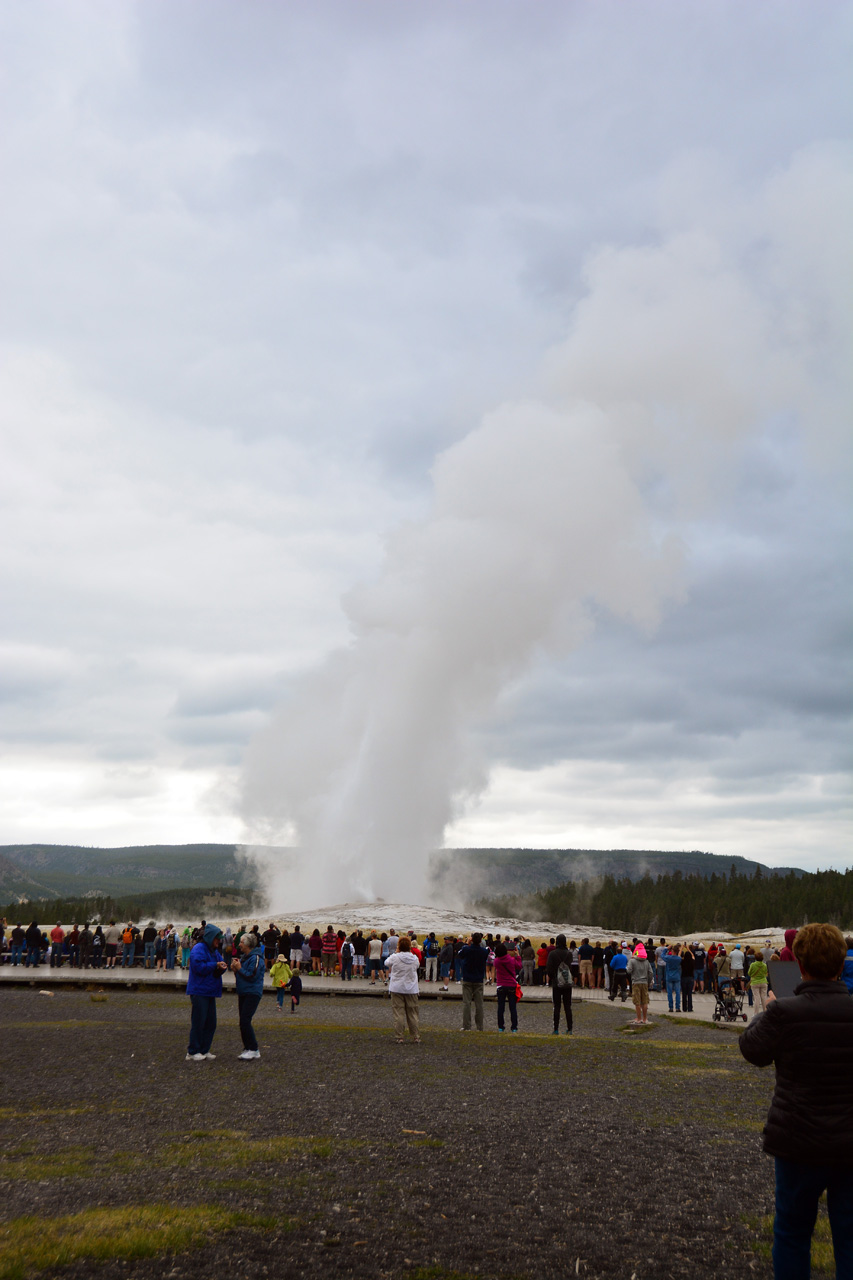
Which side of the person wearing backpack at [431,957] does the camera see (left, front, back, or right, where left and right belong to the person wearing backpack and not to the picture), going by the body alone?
back

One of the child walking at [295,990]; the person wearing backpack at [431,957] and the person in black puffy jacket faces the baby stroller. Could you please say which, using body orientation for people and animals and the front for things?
the person in black puffy jacket

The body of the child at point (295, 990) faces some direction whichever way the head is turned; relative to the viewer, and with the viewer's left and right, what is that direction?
facing away from the viewer

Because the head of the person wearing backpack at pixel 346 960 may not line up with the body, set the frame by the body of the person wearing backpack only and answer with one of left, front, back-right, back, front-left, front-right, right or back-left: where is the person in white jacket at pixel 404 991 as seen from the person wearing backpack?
back

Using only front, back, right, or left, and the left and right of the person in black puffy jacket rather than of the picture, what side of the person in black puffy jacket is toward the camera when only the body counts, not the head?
back

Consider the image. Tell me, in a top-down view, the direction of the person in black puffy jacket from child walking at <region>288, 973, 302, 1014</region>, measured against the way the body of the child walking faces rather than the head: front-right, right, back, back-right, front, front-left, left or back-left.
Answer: back

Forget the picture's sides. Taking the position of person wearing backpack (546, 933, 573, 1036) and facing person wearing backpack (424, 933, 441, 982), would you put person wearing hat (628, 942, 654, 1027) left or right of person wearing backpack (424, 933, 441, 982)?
right

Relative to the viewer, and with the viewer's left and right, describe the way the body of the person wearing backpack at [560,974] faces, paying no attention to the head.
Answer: facing away from the viewer

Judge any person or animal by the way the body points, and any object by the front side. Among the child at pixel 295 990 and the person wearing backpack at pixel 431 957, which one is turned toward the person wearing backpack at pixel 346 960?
the child

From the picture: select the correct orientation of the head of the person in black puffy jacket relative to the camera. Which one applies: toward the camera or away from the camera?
away from the camera
